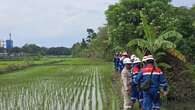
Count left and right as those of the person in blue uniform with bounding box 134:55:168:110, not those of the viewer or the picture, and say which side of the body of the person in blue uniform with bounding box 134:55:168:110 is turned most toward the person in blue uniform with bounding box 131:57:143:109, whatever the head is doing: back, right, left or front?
front

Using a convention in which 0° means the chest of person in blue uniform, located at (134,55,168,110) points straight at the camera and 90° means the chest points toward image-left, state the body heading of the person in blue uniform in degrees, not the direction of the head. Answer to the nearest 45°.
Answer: approximately 180°
